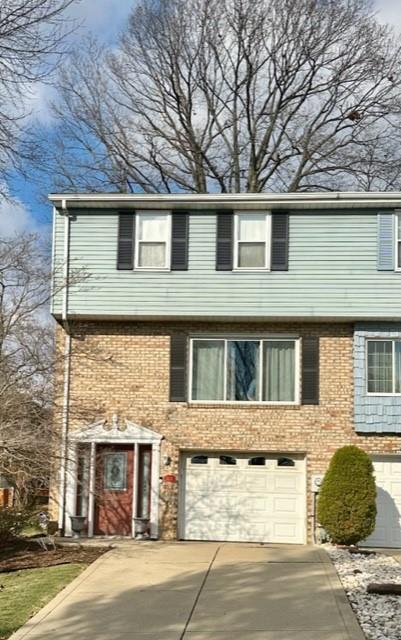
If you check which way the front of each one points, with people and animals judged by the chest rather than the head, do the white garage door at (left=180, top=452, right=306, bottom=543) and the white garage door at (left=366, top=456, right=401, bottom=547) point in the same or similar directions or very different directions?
same or similar directions

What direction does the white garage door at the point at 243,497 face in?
toward the camera

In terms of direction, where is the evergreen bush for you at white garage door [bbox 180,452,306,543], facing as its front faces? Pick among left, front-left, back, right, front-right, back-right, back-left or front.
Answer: front-left

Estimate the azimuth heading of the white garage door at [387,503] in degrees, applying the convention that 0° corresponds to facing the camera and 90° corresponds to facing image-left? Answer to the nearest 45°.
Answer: approximately 0°

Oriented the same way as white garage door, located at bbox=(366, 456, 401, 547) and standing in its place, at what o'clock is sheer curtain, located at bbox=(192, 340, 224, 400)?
The sheer curtain is roughly at 3 o'clock from the white garage door.

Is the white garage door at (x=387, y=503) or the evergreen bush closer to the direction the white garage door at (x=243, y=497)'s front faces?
the evergreen bush

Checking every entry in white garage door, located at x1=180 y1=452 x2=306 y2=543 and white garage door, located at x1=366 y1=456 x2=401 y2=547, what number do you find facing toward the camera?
2

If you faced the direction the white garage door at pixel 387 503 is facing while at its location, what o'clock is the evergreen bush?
The evergreen bush is roughly at 1 o'clock from the white garage door.

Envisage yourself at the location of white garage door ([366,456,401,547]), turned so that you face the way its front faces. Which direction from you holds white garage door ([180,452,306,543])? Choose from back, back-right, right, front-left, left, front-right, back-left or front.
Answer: right
